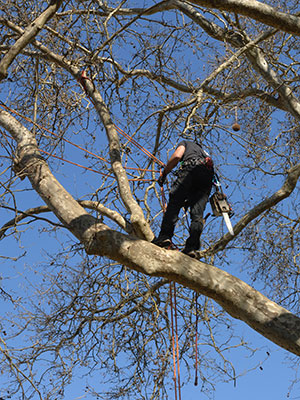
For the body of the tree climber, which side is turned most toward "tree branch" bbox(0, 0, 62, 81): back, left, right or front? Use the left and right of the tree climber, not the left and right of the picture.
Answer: left

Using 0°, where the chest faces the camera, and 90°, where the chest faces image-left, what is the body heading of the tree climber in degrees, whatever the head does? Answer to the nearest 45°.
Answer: approximately 135°
